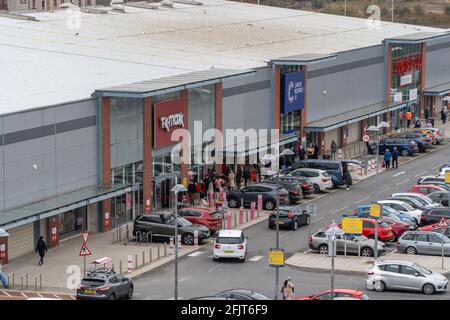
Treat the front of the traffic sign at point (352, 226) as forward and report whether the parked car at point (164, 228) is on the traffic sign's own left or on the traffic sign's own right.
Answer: on the traffic sign's own right

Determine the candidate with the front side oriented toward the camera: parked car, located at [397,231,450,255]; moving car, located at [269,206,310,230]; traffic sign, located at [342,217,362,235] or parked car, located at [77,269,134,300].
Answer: the traffic sign

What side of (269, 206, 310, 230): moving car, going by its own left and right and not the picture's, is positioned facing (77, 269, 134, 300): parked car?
back

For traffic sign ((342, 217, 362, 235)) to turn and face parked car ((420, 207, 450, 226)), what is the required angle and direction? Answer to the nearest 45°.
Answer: approximately 135° to its left

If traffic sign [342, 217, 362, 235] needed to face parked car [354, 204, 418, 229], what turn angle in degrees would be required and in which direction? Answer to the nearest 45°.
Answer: approximately 180°

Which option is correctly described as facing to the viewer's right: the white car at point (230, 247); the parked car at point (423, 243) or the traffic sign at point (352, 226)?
the parked car

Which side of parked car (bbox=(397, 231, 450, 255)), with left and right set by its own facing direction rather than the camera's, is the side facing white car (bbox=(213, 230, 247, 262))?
back
